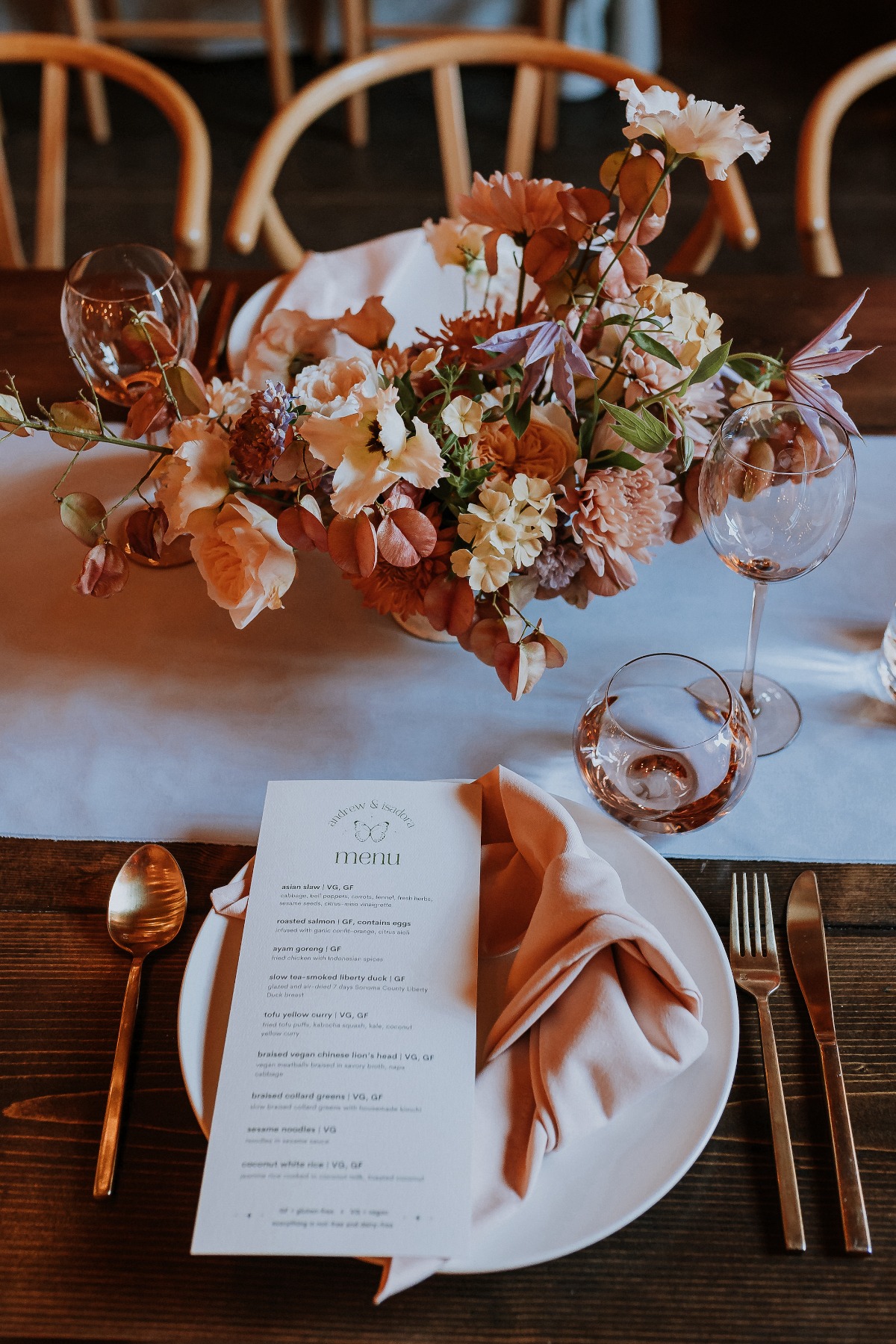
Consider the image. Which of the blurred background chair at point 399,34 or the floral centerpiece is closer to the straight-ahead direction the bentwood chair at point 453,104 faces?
the floral centerpiece

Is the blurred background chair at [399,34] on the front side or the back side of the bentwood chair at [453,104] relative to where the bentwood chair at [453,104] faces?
on the back side

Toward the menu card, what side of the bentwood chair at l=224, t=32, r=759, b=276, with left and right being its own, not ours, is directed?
front

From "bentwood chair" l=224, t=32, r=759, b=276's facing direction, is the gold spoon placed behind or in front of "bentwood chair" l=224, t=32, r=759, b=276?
in front

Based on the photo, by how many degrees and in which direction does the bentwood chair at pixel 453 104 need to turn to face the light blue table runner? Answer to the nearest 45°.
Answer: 0° — it already faces it

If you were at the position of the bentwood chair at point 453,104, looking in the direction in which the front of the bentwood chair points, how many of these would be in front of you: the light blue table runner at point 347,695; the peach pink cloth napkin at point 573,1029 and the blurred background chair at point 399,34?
2

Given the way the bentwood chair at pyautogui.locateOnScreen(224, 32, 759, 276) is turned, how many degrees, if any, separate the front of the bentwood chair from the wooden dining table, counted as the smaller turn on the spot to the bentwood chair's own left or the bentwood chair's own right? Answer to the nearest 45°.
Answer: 0° — it already faces it

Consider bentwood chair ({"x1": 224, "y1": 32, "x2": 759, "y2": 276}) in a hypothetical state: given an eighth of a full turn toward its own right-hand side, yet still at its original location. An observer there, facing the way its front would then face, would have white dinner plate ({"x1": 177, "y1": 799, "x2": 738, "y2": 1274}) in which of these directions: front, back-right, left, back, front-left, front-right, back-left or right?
front-left

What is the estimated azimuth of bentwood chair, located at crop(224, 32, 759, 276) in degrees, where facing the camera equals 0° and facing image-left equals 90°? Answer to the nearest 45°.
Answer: approximately 0°

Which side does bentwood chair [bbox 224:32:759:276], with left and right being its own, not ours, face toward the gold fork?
front

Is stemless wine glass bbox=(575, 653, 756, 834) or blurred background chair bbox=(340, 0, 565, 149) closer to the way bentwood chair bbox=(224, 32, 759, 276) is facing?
the stemless wine glass

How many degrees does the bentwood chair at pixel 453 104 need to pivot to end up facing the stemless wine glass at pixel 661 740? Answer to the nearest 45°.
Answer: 0° — it already faces it
